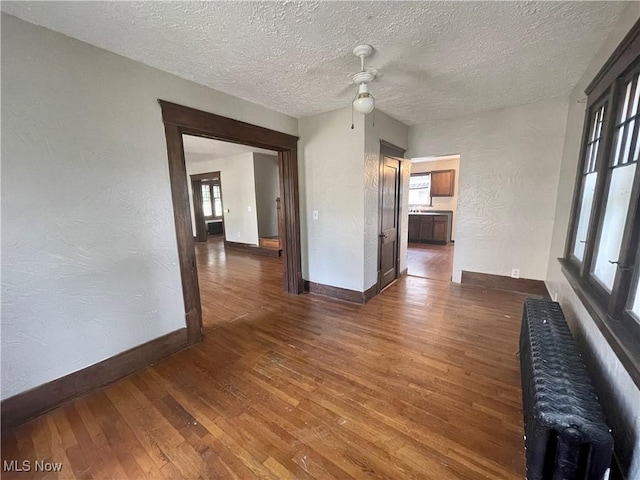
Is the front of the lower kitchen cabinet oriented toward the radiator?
yes

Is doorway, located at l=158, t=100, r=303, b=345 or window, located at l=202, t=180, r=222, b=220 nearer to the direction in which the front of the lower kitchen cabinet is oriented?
the doorway

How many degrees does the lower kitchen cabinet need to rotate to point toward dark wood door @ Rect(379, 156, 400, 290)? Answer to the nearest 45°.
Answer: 0° — it already faces it

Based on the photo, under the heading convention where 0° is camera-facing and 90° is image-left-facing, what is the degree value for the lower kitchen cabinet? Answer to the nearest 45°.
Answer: approximately 0°

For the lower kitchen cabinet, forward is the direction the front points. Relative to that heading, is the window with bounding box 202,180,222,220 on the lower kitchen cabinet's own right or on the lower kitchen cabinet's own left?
on the lower kitchen cabinet's own right

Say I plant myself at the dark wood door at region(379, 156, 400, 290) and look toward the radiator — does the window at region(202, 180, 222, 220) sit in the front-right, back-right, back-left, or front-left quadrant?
back-right

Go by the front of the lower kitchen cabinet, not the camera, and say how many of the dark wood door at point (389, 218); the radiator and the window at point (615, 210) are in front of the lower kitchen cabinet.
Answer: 3

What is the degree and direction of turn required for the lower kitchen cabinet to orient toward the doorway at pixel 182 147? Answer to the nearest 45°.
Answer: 0° — it already faces it
